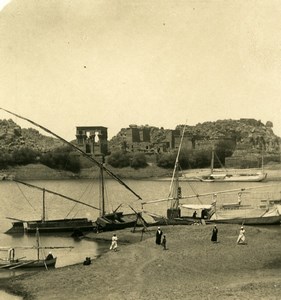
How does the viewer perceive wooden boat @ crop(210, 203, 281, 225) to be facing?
facing to the left of the viewer

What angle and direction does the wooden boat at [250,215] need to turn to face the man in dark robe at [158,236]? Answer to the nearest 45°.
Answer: approximately 45° to its left
